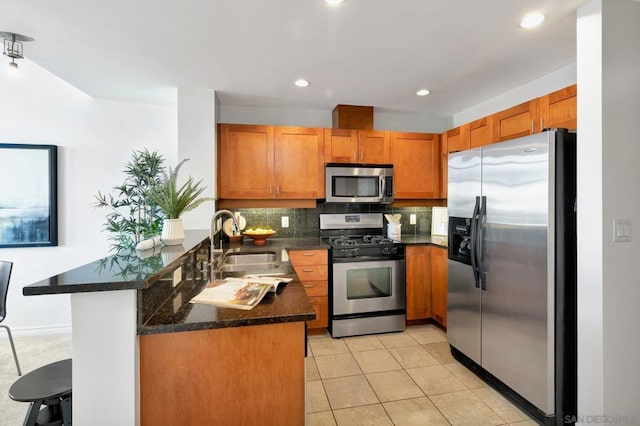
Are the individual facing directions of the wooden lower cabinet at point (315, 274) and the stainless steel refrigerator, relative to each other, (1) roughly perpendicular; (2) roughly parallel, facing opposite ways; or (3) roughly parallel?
roughly perpendicular

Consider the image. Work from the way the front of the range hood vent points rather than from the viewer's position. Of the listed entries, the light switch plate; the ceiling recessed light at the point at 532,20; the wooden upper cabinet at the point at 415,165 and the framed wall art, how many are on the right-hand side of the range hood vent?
1

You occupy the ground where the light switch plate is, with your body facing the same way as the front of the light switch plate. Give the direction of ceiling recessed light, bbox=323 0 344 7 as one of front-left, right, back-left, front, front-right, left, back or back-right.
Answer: front-right

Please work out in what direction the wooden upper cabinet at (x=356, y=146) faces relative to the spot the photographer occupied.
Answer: facing the viewer

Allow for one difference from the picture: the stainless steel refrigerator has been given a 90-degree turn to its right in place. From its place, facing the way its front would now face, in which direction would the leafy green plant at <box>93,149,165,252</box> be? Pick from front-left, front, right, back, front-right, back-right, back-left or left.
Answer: front-left

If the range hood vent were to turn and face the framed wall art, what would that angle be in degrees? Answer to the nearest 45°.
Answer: approximately 90° to its right

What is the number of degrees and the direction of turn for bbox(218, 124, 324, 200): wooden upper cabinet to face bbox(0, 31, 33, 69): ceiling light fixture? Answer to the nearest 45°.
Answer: approximately 45° to its right

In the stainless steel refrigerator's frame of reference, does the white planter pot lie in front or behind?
in front

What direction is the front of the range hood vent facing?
toward the camera

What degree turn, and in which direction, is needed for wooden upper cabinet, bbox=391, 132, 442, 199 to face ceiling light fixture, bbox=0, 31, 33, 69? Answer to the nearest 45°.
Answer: approximately 45° to its right

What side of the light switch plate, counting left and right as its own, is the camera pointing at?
front

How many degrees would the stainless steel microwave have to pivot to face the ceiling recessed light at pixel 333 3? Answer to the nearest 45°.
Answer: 0° — it already faces it

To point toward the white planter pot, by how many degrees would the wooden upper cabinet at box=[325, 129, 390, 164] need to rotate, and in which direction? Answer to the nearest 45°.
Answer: approximately 45° to its right

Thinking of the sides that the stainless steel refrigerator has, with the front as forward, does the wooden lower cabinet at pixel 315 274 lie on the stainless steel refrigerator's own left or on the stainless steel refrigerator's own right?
on the stainless steel refrigerator's own right
